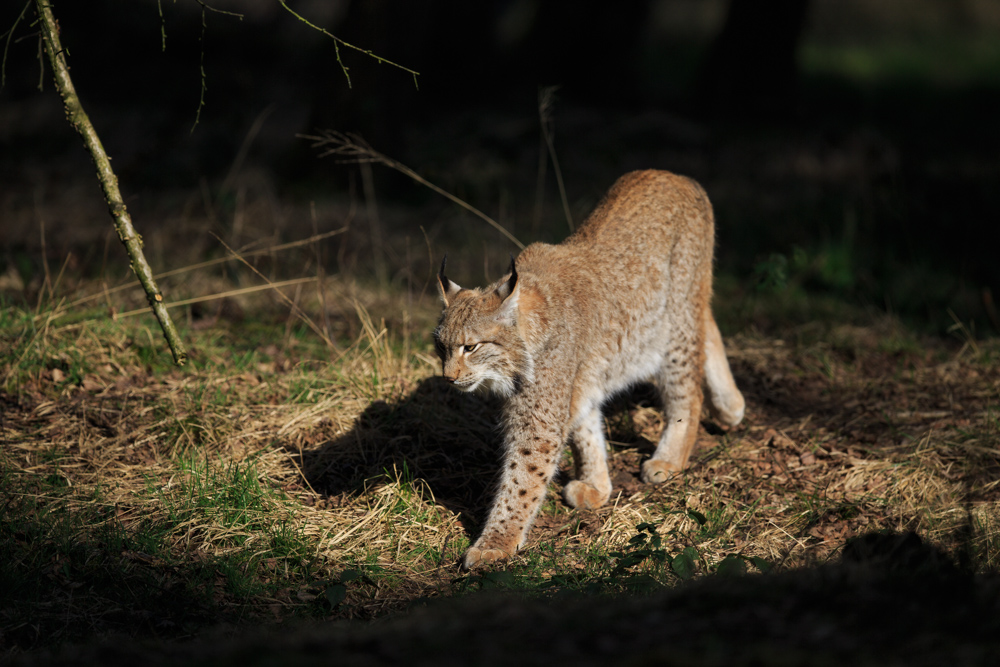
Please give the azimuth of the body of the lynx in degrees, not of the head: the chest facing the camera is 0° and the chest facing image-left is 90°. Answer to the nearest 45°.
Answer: approximately 45°

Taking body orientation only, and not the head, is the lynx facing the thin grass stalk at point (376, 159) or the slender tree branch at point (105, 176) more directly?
the slender tree branch

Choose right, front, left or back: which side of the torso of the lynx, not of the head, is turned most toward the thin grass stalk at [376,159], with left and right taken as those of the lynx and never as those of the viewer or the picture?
right

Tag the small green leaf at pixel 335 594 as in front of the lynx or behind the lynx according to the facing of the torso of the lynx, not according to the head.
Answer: in front

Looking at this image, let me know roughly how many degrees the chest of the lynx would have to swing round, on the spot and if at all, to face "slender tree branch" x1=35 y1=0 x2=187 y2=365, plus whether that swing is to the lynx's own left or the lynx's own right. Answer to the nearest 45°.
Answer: approximately 45° to the lynx's own right

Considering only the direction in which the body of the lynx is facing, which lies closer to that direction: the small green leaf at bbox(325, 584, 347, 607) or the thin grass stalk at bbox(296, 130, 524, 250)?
the small green leaf
